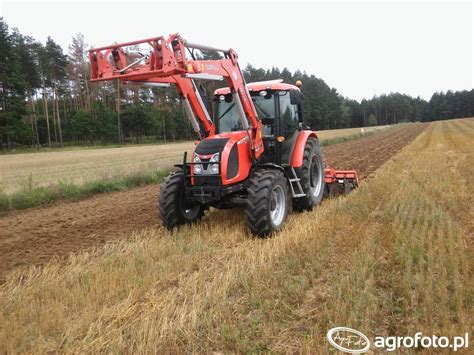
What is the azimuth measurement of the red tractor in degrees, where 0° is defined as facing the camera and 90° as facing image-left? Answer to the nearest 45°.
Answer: approximately 45°
